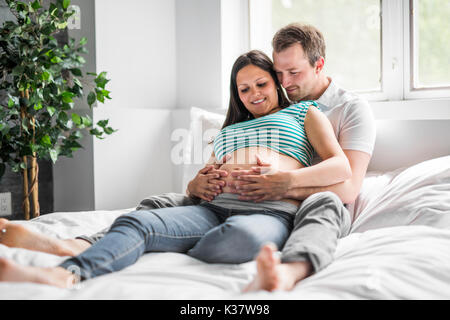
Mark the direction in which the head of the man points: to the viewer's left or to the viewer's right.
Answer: to the viewer's left

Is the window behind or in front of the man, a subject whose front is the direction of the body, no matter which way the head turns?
behind

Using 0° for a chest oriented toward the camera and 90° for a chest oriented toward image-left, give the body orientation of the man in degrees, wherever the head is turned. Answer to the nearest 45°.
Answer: approximately 45°

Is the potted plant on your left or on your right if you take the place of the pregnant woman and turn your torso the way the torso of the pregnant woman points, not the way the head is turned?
on your right

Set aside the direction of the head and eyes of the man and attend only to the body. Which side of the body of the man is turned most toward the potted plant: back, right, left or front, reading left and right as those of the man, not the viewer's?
right
